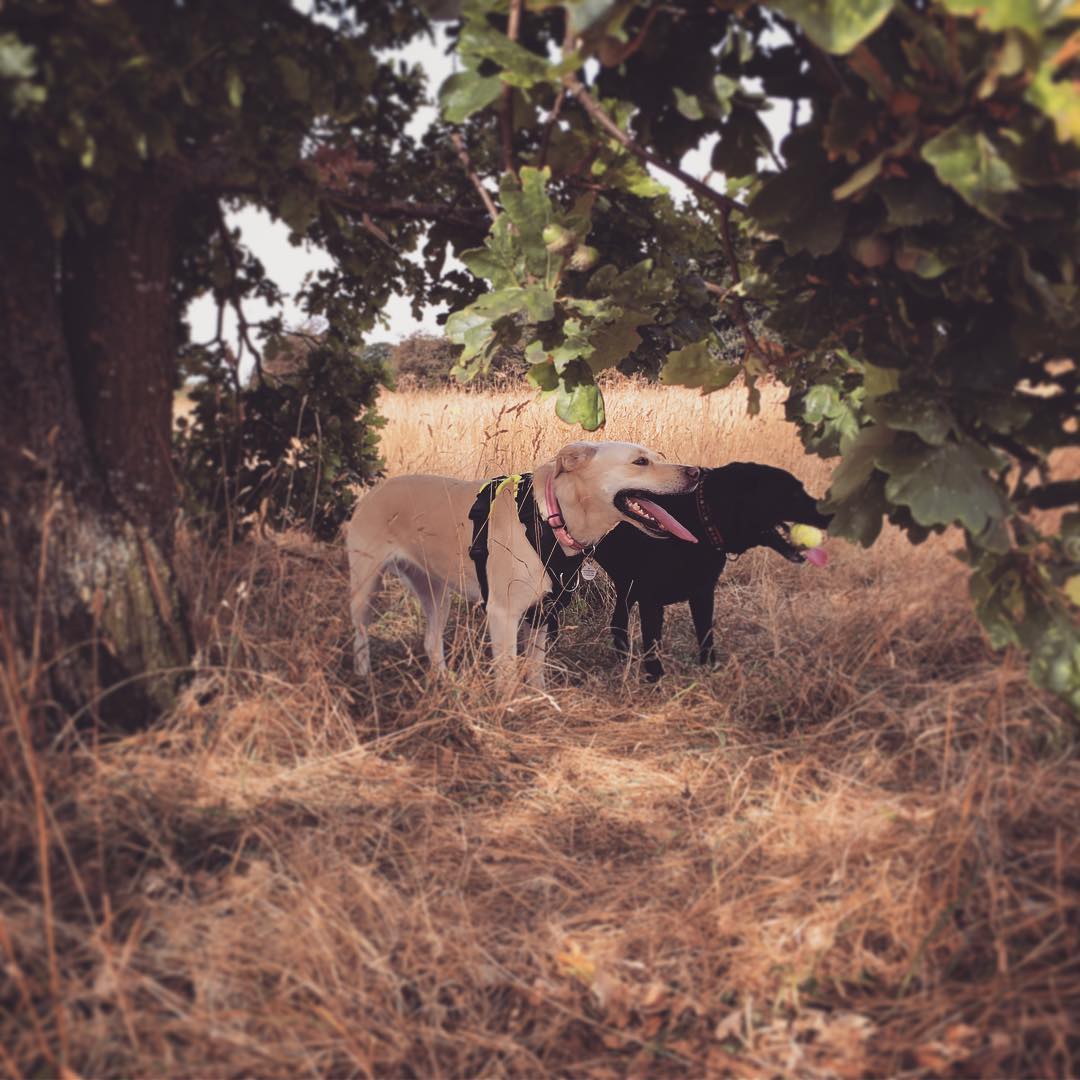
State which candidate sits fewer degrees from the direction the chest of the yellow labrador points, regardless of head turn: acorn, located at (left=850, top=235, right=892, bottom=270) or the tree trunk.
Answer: the acorn

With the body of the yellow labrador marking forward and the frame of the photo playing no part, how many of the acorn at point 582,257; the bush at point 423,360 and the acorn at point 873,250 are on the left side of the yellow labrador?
1

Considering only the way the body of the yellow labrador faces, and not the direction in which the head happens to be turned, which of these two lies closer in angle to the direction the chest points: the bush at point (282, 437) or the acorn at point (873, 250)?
the acorn

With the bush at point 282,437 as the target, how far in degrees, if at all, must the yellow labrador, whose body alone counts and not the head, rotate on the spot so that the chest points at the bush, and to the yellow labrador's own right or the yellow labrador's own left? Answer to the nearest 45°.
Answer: approximately 180°

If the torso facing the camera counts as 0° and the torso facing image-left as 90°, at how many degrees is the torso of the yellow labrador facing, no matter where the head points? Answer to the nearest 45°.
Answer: approximately 270°

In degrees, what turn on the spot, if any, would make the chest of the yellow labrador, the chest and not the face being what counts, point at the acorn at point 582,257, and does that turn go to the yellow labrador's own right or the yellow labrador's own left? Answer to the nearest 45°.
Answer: approximately 90° to the yellow labrador's own right

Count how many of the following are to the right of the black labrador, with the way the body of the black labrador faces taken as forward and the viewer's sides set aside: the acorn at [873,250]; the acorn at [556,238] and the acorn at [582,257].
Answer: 3

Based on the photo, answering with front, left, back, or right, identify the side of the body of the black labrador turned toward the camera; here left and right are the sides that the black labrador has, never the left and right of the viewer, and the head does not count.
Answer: right

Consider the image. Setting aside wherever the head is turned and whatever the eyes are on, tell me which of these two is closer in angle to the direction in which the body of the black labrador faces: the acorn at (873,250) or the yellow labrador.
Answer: the acorn

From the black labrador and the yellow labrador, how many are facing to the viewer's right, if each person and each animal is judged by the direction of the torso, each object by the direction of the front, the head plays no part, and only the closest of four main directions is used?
2
